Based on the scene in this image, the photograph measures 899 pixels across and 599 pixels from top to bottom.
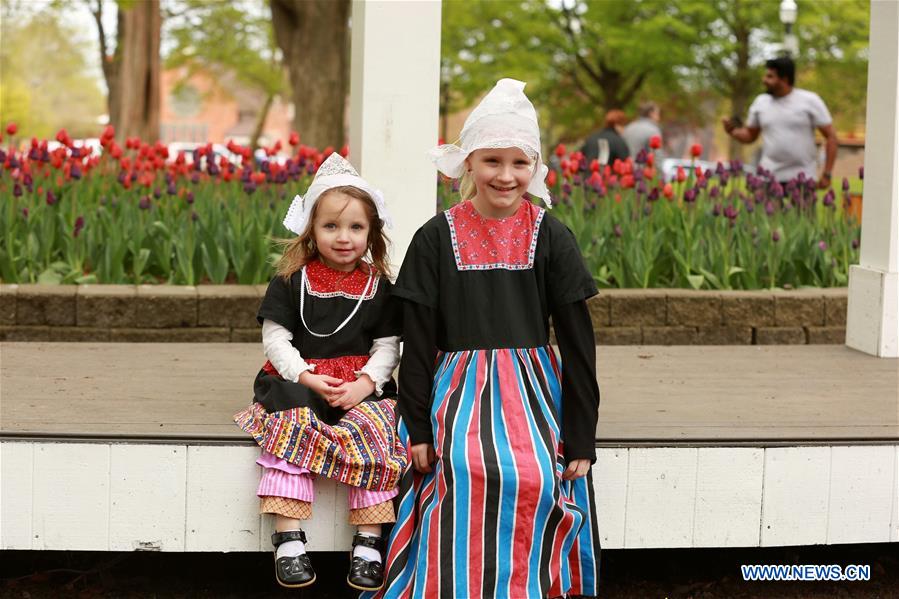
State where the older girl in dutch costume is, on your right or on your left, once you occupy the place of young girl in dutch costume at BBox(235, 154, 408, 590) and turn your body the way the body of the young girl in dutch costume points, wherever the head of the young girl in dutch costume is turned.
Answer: on your left

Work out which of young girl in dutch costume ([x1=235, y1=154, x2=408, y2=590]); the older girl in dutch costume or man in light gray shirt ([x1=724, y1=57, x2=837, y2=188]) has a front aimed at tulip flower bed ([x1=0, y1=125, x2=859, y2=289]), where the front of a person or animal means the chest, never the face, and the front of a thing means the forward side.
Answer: the man in light gray shirt

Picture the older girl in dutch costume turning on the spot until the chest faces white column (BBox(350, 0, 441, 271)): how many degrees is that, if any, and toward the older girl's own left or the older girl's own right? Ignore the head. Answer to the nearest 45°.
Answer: approximately 180°

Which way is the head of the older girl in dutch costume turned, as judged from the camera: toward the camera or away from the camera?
toward the camera

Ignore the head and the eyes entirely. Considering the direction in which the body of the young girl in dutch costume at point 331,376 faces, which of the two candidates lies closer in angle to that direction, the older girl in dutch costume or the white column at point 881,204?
the older girl in dutch costume

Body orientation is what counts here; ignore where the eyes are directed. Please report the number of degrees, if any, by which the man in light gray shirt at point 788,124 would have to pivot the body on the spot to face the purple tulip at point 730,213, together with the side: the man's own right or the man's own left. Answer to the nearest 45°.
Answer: approximately 45° to the man's own left

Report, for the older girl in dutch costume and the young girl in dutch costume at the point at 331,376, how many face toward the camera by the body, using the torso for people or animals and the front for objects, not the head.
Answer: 2

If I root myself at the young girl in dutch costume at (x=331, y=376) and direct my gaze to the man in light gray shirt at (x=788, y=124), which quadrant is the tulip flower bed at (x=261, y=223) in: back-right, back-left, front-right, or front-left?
front-left

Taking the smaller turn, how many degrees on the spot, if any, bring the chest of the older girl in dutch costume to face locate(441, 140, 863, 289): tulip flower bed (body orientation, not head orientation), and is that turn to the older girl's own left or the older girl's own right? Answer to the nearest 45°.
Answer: approximately 180°

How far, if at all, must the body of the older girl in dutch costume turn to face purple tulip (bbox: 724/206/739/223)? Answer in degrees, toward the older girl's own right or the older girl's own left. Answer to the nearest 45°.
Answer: approximately 180°

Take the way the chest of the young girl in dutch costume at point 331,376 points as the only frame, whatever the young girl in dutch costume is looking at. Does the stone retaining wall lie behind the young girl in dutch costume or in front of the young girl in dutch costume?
behind

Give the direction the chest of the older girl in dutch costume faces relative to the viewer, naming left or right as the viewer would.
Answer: facing the viewer

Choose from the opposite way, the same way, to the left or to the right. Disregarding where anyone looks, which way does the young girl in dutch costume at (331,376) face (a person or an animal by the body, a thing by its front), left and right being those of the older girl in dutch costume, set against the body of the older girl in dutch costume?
the same way
